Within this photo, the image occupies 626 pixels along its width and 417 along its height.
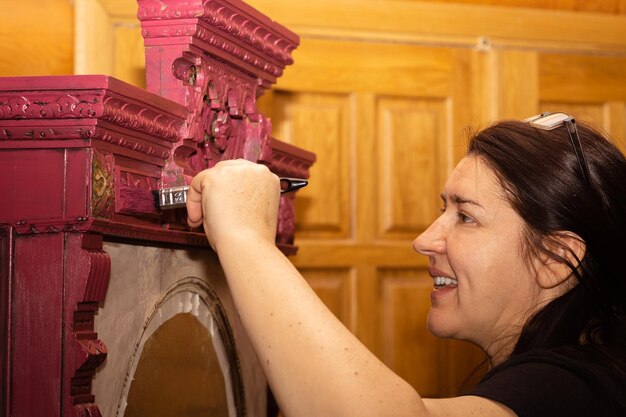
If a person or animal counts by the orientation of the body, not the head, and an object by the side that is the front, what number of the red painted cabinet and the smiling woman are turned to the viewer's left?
1

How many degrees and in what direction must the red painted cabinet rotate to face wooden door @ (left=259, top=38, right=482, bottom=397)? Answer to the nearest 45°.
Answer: approximately 90° to its left

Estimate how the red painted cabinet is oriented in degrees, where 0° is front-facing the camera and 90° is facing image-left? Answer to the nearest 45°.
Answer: approximately 315°

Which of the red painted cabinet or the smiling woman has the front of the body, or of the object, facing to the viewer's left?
the smiling woman

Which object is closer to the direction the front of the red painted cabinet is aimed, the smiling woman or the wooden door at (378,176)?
the smiling woman

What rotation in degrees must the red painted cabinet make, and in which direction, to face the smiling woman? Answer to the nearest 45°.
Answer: approximately 45° to its left

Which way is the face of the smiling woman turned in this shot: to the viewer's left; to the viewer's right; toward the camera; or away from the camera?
to the viewer's left

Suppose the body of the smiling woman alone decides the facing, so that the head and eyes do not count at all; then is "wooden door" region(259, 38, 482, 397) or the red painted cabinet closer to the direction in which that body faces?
the red painted cabinet

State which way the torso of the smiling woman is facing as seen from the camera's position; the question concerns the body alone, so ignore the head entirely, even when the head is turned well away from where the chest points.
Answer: to the viewer's left

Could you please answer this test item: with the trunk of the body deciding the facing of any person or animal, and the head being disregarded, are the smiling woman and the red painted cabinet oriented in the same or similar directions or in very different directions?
very different directions
